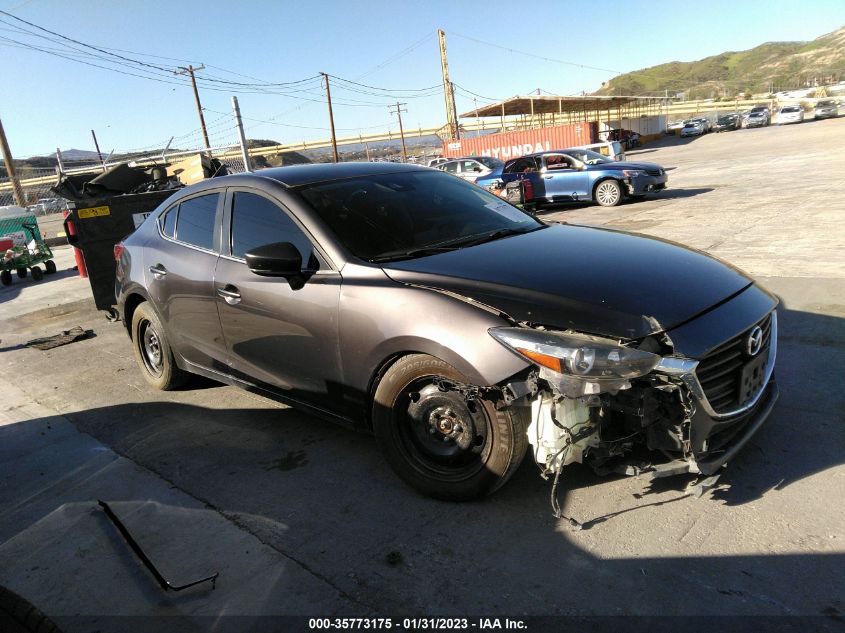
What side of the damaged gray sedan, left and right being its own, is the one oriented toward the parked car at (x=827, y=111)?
left

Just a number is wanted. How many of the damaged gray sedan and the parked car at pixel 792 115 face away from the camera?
0

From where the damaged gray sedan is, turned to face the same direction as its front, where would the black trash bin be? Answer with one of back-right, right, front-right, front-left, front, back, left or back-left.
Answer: back

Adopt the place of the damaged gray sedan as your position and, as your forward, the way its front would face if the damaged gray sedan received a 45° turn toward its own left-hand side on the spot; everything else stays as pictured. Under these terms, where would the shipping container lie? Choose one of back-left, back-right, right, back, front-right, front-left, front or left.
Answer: left

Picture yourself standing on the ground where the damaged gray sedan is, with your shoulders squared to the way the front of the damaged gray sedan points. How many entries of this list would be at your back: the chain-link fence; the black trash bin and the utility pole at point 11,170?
3

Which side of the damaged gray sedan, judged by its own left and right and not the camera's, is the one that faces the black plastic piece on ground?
right

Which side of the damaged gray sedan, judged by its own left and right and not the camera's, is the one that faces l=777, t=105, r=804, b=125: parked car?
left

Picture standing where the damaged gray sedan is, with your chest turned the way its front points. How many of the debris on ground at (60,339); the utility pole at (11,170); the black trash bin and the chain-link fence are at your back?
4

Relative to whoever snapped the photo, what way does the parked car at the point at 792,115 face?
facing the viewer and to the left of the viewer

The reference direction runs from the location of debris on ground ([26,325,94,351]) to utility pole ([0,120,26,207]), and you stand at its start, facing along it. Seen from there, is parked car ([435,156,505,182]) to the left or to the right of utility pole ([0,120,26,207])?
right

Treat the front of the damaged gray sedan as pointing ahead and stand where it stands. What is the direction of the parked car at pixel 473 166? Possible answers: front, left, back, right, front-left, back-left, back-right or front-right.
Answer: back-left

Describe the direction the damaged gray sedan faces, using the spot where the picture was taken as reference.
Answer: facing the viewer and to the right of the viewer
